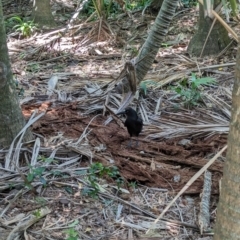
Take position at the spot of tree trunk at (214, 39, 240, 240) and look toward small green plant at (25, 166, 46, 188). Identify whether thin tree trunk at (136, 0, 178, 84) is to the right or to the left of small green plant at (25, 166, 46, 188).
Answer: right

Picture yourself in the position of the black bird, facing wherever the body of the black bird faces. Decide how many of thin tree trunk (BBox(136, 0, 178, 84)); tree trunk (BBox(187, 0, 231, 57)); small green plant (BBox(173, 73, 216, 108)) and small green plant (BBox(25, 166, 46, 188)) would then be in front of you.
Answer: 1
